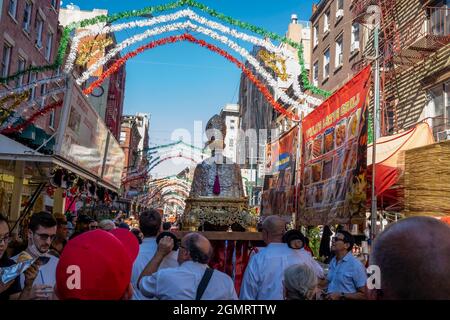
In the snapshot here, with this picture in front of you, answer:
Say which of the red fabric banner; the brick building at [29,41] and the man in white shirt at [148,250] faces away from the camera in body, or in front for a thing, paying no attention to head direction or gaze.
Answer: the man in white shirt

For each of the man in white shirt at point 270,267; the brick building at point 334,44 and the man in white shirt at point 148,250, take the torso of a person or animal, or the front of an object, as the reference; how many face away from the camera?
2

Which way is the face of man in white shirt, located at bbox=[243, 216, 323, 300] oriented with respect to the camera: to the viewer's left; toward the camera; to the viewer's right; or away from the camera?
away from the camera

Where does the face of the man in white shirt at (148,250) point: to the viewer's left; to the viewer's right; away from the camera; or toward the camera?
away from the camera

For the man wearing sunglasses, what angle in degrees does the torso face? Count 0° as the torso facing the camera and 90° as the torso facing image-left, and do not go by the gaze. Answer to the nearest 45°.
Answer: approximately 45°

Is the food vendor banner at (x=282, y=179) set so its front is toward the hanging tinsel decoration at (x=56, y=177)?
yes

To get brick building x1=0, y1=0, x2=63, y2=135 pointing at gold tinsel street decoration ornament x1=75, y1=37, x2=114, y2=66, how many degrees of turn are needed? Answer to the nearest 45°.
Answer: approximately 45° to its right

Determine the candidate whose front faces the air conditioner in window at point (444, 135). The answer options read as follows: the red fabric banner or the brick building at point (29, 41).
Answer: the brick building

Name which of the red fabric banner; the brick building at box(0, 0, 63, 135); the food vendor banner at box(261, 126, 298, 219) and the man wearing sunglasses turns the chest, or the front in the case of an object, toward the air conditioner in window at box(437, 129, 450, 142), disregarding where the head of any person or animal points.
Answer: the brick building

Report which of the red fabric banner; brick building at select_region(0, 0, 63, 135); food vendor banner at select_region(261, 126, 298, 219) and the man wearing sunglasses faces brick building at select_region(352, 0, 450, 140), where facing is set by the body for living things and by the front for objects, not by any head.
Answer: brick building at select_region(0, 0, 63, 135)

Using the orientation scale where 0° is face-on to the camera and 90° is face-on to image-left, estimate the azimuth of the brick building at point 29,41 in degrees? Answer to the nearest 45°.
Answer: approximately 315°

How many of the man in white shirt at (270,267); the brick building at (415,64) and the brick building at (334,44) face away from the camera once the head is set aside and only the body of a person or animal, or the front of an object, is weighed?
1

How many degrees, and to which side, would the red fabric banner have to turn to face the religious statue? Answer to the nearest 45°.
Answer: approximately 45° to its right

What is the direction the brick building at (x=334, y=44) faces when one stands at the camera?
facing the viewer and to the left of the viewer

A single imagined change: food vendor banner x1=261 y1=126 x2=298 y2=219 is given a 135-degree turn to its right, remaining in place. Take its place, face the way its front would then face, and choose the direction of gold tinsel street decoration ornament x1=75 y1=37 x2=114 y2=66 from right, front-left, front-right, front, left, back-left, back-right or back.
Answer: left

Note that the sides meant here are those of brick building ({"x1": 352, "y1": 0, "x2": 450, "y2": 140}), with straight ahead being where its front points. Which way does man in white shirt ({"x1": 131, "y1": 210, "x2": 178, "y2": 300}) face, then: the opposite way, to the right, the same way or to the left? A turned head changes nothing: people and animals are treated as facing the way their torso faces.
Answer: to the right

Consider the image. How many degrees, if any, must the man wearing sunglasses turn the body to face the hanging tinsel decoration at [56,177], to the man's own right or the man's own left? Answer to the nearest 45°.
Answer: approximately 45° to the man's own right

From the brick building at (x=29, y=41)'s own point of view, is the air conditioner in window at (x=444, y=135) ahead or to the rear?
ahead

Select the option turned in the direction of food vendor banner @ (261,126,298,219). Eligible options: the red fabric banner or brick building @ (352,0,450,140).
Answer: the brick building

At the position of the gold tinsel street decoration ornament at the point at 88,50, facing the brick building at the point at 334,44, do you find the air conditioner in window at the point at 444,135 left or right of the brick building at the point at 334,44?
right
